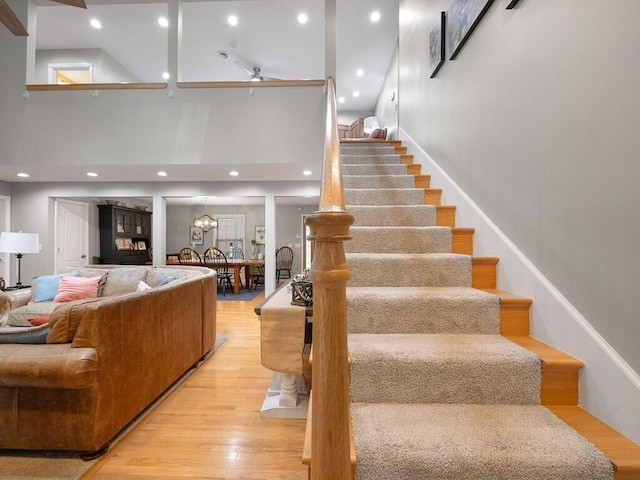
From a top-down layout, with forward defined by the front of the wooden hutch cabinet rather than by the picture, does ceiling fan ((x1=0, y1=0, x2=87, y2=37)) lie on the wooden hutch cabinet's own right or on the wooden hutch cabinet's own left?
on the wooden hutch cabinet's own right

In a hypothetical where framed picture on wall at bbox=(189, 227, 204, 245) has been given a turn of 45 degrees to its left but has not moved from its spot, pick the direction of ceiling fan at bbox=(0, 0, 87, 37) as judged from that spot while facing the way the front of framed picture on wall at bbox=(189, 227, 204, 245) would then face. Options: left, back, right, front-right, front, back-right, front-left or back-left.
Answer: front-right

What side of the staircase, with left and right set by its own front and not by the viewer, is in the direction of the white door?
right

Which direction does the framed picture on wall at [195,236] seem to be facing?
toward the camera

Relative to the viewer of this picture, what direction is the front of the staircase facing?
facing the viewer

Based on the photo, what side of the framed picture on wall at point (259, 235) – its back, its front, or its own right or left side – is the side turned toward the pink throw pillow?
front

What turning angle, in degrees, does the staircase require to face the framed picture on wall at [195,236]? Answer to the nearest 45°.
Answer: approximately 135° to its right

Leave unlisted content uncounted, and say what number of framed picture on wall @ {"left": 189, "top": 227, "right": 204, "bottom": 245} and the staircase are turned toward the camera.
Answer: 2

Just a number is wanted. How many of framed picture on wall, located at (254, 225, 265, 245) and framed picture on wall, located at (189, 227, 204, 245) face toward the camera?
2

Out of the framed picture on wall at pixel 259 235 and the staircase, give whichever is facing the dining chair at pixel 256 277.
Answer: the framed picture on wall

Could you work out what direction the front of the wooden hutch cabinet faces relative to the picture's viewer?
facing the viewer and to the right of the viewer

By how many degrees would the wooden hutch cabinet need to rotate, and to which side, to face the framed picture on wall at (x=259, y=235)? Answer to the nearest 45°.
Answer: approximately 45° to its left

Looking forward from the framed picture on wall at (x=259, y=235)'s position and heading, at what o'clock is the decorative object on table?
The decorative object on table is roughly at 12 o'clock from the framed picture on wall.
